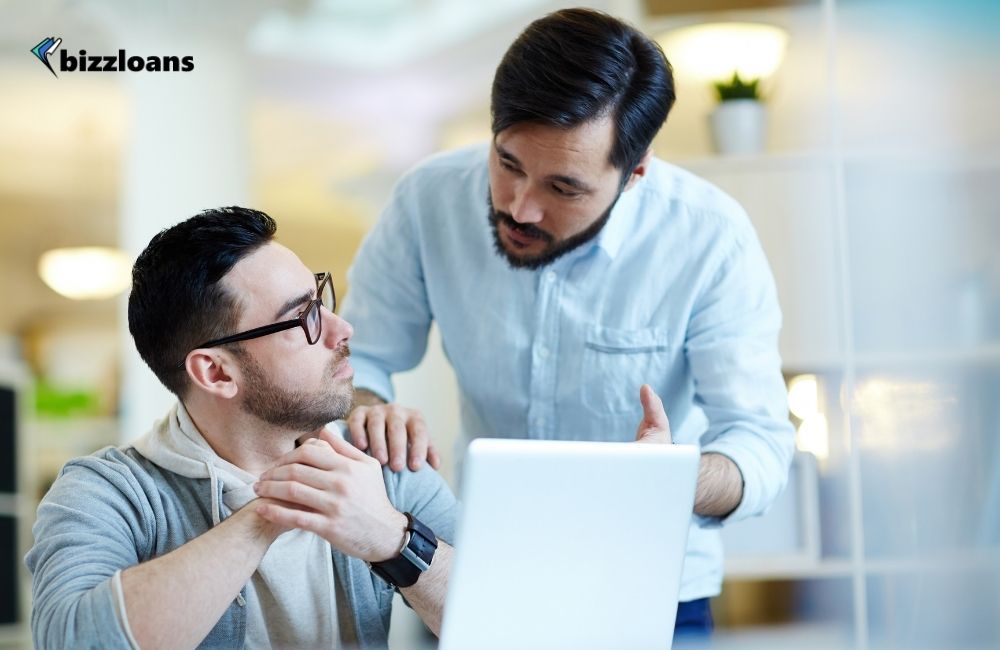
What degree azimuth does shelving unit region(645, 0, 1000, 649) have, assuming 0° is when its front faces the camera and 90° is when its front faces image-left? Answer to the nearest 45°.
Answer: approximately 0°

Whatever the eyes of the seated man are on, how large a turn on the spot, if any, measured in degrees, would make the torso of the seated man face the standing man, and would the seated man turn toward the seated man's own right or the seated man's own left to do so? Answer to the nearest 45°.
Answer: approximately 90° to the seated man's own left

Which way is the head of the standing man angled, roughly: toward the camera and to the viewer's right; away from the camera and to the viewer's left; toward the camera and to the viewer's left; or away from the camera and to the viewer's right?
toward the camera and to the viewer's left

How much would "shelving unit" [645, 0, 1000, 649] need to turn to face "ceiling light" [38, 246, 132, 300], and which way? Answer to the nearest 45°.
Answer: approximately 90° to its right

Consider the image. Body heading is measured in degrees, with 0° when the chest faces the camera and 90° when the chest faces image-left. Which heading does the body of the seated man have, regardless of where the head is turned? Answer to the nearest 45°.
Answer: approximately 315°

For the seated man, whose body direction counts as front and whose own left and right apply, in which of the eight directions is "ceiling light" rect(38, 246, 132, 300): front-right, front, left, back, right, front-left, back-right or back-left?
back-left

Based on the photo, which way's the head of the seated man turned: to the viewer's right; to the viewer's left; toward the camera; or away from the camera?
to the viewer's right

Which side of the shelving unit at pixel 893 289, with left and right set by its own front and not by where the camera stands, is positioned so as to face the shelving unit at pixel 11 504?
right
